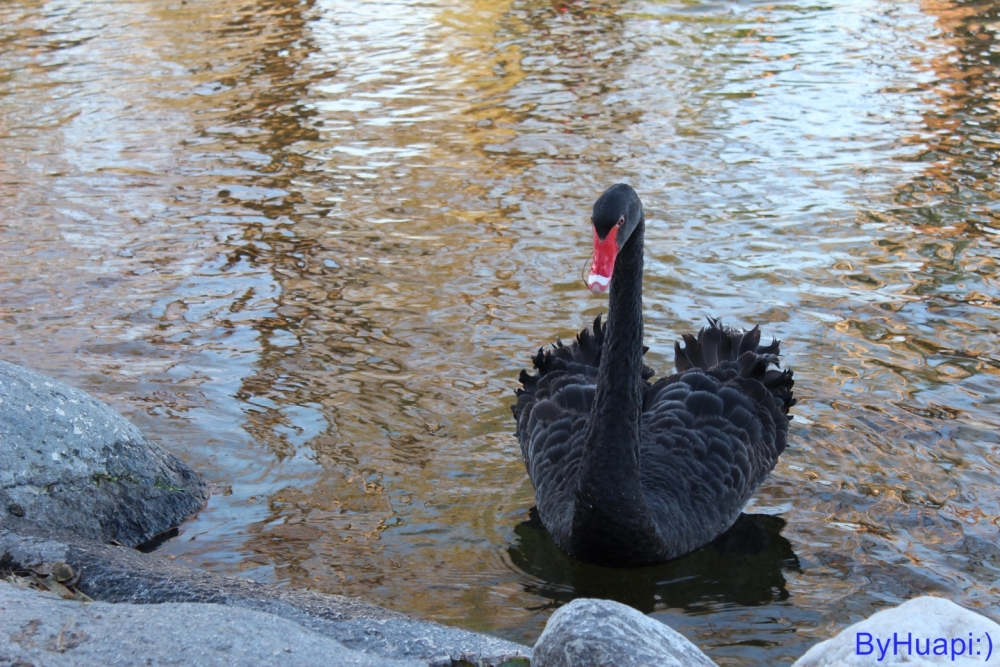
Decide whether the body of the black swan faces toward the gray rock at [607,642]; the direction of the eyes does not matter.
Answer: yes

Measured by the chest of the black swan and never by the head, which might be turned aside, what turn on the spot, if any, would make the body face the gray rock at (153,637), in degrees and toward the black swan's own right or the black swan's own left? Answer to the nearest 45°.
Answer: approximately 45° to the black swan's own right

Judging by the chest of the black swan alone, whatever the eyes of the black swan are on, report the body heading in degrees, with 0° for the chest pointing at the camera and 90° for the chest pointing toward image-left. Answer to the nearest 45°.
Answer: approximately 0°

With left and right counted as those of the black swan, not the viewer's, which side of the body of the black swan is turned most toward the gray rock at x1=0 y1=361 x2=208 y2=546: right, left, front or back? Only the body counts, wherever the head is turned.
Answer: right

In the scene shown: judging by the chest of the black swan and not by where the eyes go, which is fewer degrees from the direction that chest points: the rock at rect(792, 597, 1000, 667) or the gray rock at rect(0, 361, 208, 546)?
the rock
